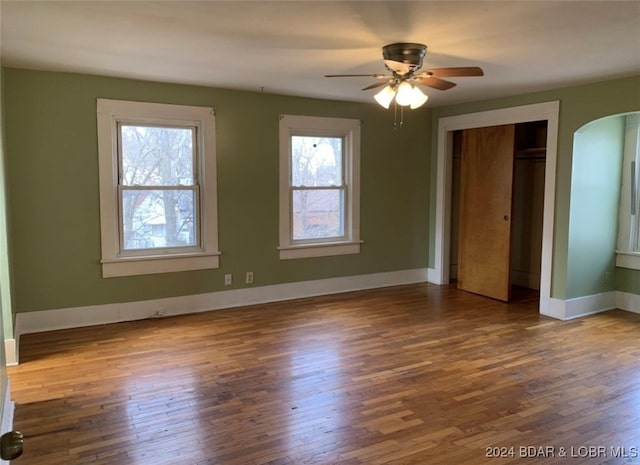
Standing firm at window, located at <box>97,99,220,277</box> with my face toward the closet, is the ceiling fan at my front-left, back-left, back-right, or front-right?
front-right

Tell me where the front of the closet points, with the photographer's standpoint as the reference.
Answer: facing the viewer and to the left of the viewer

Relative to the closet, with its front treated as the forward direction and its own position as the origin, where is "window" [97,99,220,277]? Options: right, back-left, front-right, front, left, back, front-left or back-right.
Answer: front

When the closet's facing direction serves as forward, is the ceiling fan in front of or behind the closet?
in front

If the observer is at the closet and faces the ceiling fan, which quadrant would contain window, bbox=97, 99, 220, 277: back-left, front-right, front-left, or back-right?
front-right

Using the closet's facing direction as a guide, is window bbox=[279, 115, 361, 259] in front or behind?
in front
